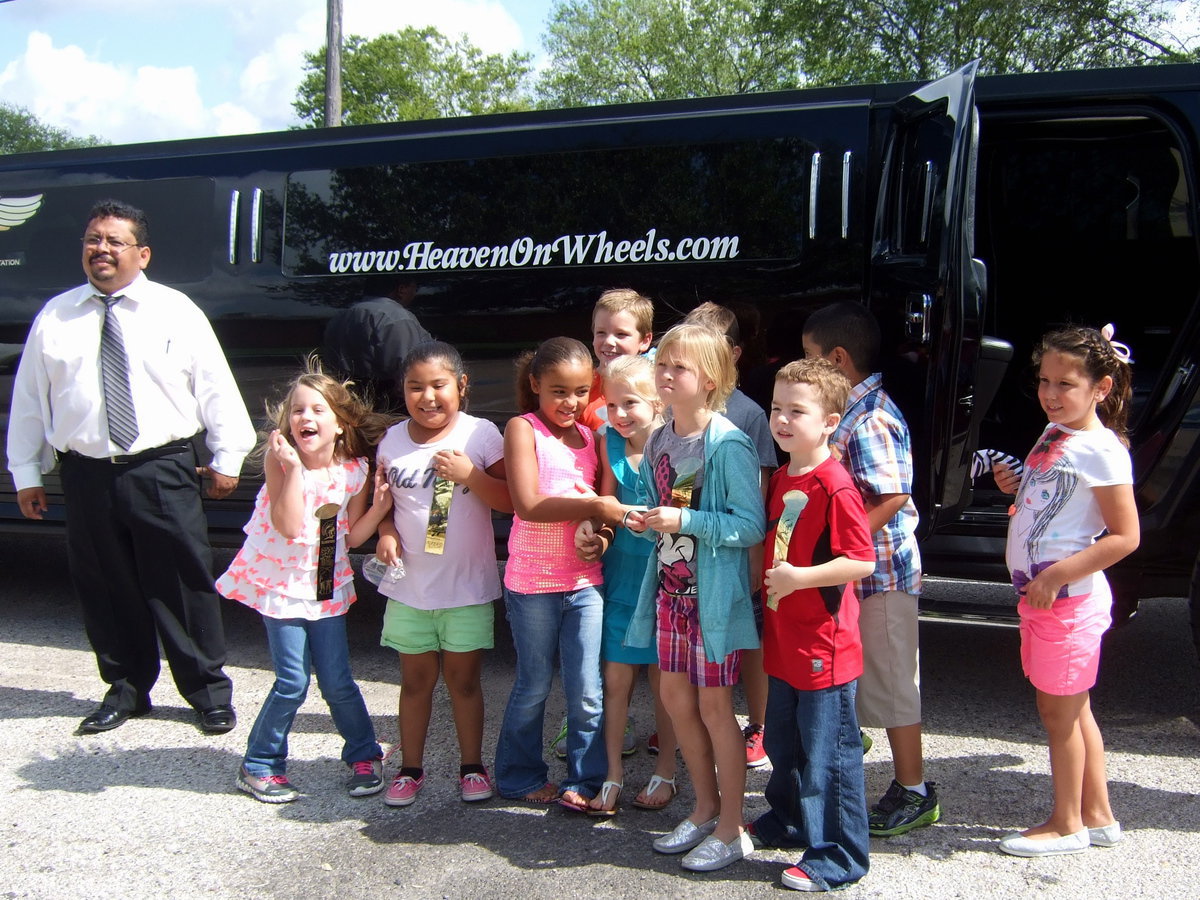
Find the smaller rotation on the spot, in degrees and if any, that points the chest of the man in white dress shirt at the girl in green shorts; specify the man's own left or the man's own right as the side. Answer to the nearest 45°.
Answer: approximately 45° to the man's own left

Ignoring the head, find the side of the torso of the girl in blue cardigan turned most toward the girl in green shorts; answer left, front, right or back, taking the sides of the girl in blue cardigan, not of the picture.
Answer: right

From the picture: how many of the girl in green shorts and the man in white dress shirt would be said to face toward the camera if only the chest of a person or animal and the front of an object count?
2

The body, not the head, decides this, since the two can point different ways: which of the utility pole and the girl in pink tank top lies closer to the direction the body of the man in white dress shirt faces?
the girl in pink tank top

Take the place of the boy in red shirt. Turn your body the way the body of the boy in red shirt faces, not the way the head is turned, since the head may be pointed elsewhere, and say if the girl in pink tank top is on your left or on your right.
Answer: on your right

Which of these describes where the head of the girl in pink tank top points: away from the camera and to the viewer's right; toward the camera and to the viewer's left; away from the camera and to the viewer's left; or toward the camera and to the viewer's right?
toward the camera and to the viewer's right

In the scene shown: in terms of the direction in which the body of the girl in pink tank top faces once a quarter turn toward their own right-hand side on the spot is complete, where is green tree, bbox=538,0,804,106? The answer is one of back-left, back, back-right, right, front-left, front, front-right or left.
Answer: back-right

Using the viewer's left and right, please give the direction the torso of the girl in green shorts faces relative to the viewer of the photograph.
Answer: facing the viewer

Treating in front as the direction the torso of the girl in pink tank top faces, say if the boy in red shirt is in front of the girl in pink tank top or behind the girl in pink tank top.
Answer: in front

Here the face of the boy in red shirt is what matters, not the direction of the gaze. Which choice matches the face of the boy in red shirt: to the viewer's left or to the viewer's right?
to the viewer's left

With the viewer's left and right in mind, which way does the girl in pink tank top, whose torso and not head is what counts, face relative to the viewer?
facing the viewer and to the right of the viewer

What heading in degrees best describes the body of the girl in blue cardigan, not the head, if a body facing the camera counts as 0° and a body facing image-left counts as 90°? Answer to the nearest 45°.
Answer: approximately 45°

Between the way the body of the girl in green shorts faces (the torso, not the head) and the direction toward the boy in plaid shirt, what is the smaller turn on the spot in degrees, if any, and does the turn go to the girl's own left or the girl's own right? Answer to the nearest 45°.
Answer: approximately 90° to the girl's own left
